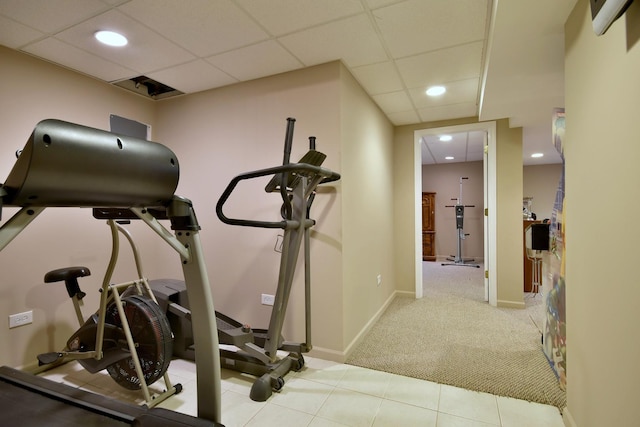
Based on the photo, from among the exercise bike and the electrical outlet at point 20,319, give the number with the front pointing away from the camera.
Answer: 0

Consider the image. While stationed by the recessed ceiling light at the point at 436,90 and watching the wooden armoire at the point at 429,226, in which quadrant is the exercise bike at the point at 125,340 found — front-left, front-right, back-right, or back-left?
back-left

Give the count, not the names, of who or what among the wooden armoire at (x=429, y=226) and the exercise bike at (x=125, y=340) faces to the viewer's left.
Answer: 0

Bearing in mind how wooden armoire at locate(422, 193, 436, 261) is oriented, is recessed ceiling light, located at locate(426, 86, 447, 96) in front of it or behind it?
in front

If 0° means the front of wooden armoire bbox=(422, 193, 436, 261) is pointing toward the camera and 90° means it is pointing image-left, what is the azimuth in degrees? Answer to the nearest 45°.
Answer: approximately 0°

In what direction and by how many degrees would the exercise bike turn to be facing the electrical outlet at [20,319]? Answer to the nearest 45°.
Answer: approximately 180°

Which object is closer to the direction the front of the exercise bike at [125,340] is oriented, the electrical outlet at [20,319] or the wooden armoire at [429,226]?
the wooden armoire

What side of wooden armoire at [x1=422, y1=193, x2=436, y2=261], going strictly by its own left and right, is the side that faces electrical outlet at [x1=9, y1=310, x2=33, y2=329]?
front

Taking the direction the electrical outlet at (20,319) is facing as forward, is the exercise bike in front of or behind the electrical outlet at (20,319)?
in front

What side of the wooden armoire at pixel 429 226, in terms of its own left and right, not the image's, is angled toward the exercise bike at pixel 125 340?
front

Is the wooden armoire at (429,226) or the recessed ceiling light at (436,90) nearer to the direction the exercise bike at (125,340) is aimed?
the recessed ceiling light

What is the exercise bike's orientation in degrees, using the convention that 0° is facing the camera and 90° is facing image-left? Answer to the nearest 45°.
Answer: approximately 315°
